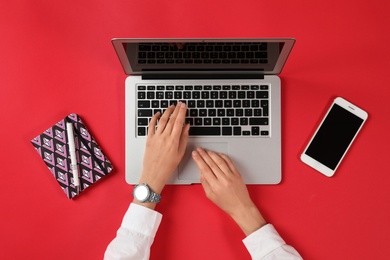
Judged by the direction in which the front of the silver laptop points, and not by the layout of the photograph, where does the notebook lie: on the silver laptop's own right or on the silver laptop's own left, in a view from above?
on the silver laptop's own right

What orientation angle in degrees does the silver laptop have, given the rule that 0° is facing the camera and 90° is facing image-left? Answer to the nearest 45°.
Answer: approximately 0°

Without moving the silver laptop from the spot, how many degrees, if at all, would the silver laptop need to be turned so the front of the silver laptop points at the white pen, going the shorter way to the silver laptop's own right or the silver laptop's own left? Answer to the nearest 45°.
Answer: approximately 90° to the silver laptop's own right
